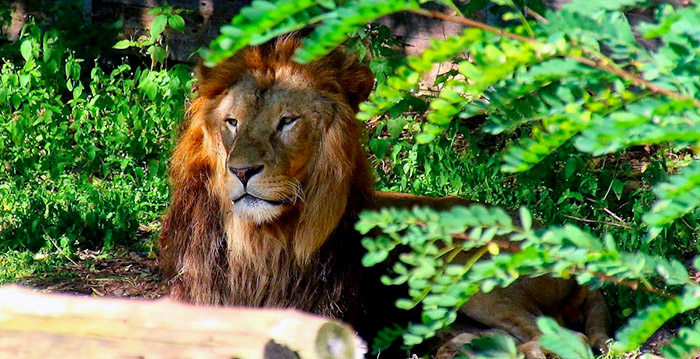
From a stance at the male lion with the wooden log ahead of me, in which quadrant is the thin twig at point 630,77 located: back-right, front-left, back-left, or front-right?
front-left

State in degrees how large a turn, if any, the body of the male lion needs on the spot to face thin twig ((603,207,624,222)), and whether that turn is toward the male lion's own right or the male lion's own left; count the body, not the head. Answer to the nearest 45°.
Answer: approximately 180°

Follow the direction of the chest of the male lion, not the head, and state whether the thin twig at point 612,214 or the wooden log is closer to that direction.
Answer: the wooden log

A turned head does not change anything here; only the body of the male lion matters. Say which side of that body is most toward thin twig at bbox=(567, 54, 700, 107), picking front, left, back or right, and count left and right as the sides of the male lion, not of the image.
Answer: left

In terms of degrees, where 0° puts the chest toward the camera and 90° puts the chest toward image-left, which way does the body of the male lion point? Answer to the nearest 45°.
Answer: approximately 45°
